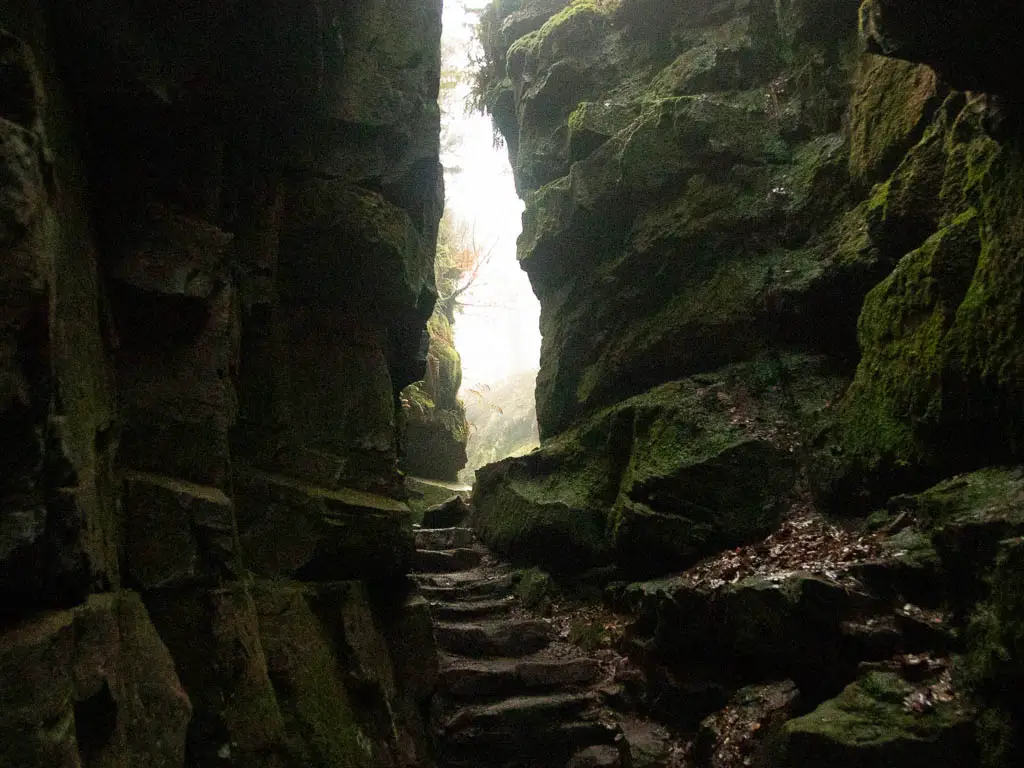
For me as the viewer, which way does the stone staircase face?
facing the viewer

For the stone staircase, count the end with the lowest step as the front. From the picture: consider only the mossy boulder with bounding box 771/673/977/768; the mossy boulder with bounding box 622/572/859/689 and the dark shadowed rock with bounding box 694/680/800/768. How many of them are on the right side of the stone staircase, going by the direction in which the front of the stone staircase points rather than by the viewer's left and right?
0

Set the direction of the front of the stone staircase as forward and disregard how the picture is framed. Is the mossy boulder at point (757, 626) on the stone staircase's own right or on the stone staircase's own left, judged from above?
on the stone staircase's own left

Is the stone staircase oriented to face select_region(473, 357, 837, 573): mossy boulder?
no

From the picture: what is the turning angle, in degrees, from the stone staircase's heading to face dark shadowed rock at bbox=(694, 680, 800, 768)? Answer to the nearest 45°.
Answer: approximately 45° to its left

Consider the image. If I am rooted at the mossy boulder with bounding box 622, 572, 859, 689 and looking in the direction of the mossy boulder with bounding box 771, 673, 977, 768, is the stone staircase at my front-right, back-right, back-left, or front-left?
back-right

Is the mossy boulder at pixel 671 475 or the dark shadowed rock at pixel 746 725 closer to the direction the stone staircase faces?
the dark shadowed rock
